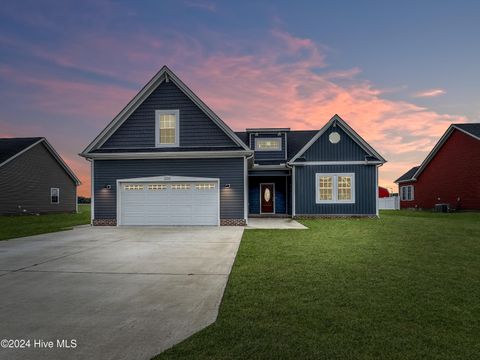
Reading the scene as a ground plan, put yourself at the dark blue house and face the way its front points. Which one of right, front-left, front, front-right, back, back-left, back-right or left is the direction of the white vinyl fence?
back-left

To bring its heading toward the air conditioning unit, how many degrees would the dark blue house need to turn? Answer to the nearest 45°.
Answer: approximately 135° to its left

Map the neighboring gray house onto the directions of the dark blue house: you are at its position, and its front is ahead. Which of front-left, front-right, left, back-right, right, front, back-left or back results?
back-right

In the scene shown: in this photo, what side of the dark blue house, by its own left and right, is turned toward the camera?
front

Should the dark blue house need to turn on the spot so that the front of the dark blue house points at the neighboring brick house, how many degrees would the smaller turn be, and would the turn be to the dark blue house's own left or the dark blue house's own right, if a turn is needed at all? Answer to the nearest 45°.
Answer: approximately 135° to the dark blue house's own left
